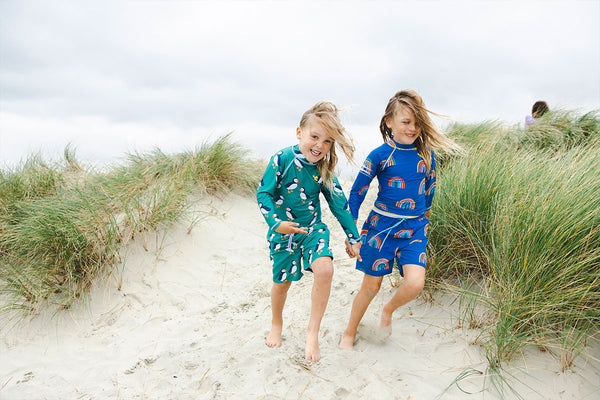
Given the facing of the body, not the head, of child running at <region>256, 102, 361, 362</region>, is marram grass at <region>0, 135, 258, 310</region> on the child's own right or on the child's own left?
on the child's own right

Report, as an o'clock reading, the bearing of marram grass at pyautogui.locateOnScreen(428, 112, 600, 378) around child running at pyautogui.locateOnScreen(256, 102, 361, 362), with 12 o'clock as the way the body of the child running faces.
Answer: The marram grass is roughly at 9 o'clock from the child running.

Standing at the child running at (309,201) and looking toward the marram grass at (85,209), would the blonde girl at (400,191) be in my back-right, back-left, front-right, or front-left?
back-right

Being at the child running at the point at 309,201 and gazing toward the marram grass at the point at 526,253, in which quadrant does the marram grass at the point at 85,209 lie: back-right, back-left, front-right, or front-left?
back-left

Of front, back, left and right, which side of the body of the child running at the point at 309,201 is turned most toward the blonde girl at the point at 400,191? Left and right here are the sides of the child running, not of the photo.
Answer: left

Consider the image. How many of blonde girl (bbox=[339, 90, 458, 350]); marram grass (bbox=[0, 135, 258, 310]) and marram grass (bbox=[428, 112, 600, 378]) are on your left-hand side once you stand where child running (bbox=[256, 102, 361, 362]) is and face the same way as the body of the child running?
2

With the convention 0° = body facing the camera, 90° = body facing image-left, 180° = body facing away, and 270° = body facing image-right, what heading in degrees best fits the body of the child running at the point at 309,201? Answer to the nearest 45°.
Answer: approximately 0°
